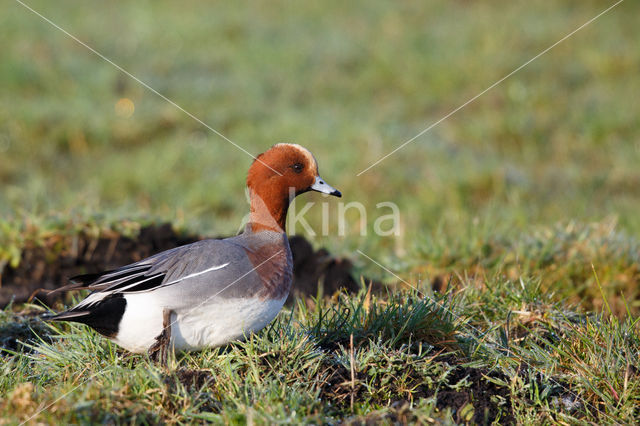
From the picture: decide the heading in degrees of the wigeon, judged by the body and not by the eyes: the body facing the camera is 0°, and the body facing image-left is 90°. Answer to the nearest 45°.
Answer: approximately 270°
